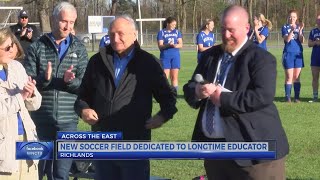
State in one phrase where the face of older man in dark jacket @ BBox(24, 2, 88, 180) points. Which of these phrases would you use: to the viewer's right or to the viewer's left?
to the viewer's right

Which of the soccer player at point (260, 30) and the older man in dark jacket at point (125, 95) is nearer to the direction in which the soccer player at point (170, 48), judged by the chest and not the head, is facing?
the older man in dark jacket

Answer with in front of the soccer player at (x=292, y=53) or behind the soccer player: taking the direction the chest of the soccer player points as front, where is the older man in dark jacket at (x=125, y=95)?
in front

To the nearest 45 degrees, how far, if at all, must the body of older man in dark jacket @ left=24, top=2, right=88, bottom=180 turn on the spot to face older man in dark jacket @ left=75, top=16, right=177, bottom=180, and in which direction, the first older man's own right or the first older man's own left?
approximately 45° to the first older man's own left

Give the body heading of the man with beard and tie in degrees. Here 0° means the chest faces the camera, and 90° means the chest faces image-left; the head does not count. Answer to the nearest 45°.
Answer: approximately 45°

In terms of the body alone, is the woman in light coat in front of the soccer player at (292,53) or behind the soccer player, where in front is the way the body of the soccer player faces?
in front

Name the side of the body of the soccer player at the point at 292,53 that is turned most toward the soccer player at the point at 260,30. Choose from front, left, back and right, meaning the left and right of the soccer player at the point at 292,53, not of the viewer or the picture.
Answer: right

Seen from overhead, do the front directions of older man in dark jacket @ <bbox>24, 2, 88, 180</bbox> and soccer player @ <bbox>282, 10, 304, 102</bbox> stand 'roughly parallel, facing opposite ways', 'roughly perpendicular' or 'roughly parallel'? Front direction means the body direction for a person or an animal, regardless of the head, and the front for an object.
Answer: roughly parallel

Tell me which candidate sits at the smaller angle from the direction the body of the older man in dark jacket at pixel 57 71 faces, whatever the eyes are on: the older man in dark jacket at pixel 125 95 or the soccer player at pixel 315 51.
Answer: the older man in dark jacket

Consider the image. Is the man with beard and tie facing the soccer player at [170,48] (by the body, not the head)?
no

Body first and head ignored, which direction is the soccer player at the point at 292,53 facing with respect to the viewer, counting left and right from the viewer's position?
facing the viewer

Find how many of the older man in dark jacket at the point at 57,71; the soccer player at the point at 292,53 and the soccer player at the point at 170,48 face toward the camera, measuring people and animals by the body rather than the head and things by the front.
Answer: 3

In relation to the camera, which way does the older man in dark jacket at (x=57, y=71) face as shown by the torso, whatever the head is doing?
toward the camera

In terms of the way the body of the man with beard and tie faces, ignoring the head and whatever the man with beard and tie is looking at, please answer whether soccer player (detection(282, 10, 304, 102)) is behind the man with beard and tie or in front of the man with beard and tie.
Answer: behind

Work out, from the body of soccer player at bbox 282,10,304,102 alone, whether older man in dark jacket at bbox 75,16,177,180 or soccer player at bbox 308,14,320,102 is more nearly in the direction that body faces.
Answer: the older man in dark jacket

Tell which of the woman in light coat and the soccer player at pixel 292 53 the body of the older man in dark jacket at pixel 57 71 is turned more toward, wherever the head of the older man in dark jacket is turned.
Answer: the woman in light coat
